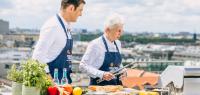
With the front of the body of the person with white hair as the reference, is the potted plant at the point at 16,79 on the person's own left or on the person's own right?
on the person's own right

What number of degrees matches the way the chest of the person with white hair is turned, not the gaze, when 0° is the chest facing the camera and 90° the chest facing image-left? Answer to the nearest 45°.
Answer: approximately 315°

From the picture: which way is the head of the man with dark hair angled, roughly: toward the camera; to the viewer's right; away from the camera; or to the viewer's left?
to the viewer's right

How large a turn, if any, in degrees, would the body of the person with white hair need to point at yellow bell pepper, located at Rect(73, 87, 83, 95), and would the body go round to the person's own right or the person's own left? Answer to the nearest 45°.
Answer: approximately 45° to the person's own right

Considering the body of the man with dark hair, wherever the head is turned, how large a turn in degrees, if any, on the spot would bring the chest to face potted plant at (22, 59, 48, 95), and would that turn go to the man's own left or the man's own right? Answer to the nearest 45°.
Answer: approximately 90° to the man's own right
